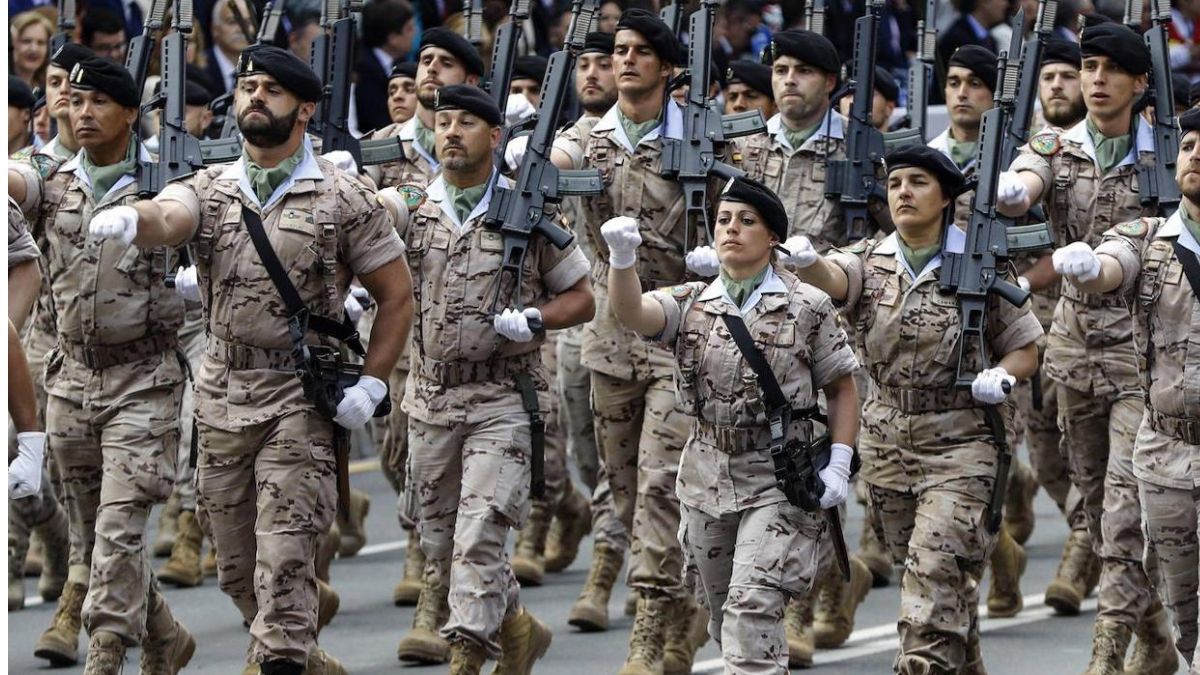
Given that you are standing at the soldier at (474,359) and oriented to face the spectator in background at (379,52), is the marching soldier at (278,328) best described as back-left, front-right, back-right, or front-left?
back-left

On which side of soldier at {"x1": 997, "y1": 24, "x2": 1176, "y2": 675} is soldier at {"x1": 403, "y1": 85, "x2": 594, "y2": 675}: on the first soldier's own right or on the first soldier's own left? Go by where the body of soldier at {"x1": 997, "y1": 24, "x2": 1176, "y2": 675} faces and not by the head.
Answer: on the first soldier's own right

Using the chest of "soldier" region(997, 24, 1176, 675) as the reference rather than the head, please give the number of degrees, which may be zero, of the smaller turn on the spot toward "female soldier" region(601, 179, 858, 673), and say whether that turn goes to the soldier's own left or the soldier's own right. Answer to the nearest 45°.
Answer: approximately 45° to the soldier's own right

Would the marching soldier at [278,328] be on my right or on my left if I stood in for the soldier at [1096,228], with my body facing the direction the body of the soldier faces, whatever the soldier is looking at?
on my right

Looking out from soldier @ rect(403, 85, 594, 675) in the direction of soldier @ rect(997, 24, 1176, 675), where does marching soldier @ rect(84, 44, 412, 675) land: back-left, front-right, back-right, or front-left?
back-right

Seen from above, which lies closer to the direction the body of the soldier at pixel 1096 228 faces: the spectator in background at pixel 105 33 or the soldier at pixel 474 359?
the soldier

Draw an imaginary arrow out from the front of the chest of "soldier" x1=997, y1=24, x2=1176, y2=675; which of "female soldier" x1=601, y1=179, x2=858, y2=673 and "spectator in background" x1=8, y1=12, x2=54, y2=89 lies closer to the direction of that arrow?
the female soldier

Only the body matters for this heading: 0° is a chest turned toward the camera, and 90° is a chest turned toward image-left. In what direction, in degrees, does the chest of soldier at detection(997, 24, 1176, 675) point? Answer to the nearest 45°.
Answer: approximately 0°

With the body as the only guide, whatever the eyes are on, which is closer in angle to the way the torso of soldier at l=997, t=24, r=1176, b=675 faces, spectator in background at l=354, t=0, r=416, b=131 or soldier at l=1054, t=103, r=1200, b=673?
the soldier
